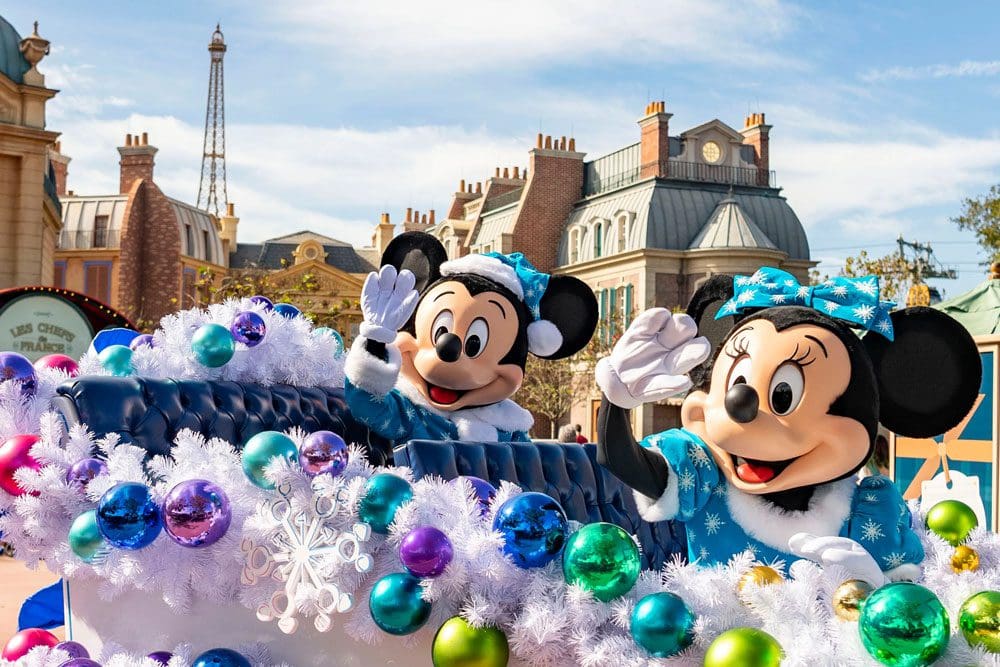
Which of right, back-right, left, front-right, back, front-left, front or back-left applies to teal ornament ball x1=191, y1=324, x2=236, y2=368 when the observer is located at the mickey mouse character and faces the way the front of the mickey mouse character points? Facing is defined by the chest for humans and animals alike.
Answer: front-right

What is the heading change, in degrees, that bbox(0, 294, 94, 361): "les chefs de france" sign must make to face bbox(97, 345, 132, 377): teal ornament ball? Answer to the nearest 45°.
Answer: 0° — it already faces it

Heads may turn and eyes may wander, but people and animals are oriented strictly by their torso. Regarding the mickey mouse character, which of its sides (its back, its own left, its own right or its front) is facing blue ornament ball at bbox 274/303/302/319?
right

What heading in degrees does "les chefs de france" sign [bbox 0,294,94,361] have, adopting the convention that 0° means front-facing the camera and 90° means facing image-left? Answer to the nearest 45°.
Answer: approximately 0°

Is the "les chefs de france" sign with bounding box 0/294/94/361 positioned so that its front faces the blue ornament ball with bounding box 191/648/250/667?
yes

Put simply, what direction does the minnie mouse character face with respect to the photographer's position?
facing the viewer and to the left of the viewer

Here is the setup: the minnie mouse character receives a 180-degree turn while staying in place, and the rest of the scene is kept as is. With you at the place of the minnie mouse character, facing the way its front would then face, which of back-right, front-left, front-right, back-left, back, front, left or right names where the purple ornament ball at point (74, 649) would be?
back-left

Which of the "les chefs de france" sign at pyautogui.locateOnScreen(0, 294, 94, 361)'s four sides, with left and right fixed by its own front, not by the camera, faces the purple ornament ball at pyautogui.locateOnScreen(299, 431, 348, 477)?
front

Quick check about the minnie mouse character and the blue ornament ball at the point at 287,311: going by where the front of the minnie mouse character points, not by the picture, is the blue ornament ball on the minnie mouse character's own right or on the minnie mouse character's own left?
on the minnie mouse character's own right

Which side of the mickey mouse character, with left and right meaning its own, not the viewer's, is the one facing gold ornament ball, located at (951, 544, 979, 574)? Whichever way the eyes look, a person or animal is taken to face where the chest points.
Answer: left

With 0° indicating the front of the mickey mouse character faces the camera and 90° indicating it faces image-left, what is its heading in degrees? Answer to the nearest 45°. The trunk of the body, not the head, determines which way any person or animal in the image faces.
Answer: approximately 45°

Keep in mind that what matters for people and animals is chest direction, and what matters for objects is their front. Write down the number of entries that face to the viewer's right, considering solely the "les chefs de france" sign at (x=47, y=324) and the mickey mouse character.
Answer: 0
